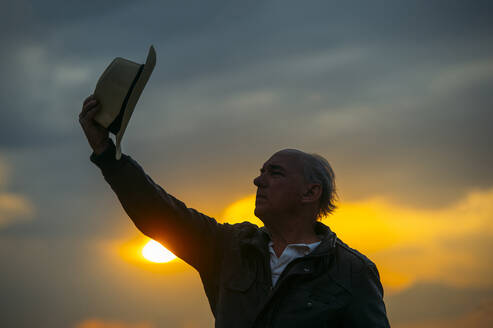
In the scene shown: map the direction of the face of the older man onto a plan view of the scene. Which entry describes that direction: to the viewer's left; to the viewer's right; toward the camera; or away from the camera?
to the viewer's left

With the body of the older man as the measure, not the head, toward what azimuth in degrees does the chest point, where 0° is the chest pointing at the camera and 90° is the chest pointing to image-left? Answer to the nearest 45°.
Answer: approximately 45°
